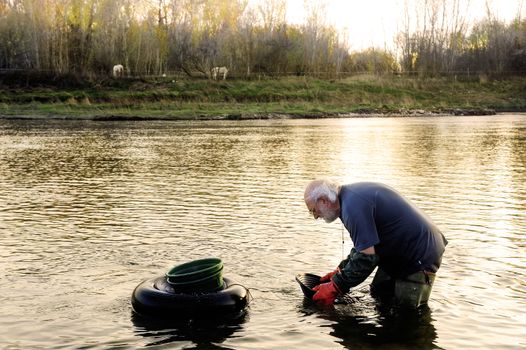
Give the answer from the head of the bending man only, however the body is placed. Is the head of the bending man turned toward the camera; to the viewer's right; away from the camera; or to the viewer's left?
to the viewer's left

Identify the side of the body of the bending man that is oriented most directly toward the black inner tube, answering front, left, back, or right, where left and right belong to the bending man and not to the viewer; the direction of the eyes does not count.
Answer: front

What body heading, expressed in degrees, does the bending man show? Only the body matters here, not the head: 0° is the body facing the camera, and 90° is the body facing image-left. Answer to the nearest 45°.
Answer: approximately 90°

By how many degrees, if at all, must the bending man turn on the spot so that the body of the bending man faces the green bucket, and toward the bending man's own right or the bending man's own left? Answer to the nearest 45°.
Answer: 0° — they already face it
